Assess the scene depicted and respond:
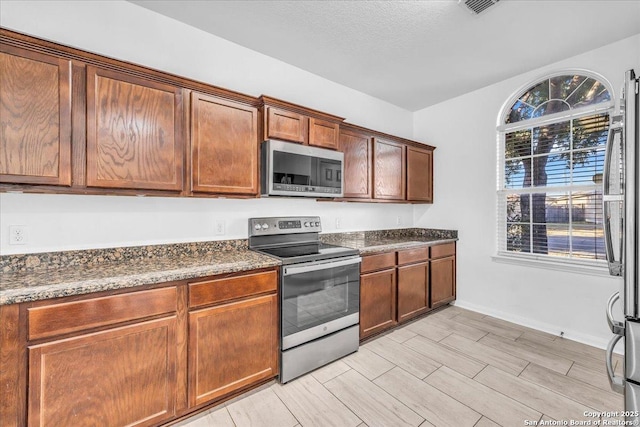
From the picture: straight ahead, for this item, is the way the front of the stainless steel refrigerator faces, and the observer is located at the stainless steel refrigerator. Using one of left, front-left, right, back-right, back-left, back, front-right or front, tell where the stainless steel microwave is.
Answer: front

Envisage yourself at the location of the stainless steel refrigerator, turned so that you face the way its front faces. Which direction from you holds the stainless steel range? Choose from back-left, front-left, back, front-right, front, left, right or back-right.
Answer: front

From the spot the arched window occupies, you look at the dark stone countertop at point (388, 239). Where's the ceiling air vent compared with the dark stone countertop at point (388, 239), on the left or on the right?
left

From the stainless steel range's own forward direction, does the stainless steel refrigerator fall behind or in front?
in front

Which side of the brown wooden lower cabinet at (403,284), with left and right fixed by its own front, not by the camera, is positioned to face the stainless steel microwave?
right

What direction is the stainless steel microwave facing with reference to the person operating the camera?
facing the viewer and to the right of the viewer

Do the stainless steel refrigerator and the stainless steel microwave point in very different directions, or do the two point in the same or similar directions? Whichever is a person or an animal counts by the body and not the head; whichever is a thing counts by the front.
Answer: very different directions

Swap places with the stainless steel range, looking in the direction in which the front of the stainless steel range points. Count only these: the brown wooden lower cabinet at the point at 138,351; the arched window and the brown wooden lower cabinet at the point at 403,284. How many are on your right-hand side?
1

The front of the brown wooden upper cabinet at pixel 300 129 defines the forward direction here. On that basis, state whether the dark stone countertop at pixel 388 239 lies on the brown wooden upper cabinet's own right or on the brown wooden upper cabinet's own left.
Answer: on the brown wooden upper cabinet's own left

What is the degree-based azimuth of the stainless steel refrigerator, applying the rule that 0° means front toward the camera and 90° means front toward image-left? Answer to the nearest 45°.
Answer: approximately 90°

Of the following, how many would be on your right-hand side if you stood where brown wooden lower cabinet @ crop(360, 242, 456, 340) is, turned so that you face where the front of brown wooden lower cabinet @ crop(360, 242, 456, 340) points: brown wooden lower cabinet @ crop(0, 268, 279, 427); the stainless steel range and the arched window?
2

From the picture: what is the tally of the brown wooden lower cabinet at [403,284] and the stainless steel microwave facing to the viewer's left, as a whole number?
0

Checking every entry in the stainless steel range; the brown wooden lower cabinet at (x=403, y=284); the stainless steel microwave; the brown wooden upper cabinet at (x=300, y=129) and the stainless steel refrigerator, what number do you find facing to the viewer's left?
1
